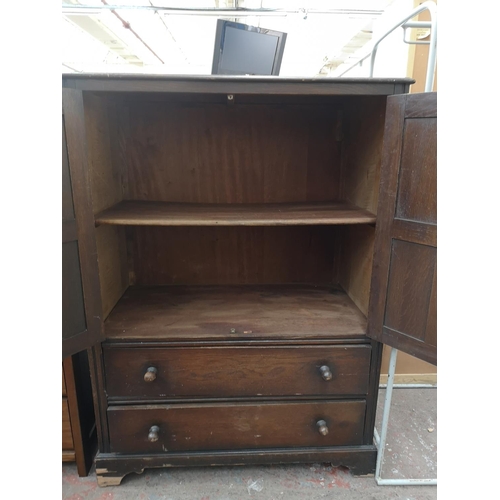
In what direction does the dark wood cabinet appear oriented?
toward the camera
